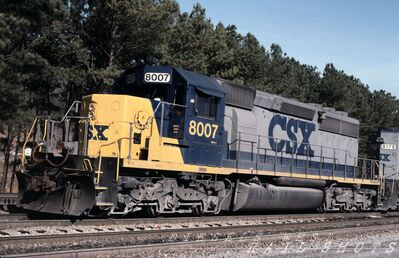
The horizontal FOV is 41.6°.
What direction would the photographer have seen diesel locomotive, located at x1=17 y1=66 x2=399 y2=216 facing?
facing the viewer and to the left of the viewer

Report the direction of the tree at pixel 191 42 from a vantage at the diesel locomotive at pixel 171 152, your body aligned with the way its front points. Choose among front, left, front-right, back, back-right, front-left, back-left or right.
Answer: back-right
